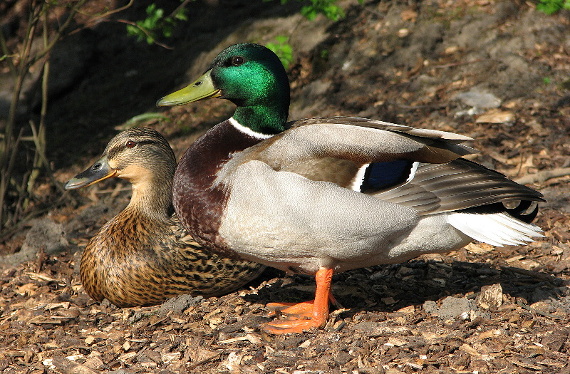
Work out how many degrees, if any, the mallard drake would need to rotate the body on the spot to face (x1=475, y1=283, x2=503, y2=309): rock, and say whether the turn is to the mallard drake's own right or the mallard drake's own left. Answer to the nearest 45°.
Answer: approximately 180°

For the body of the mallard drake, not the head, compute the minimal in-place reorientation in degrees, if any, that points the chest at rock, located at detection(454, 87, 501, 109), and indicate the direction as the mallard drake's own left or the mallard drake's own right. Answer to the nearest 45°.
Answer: approximately 90° to the mallard drake's own right

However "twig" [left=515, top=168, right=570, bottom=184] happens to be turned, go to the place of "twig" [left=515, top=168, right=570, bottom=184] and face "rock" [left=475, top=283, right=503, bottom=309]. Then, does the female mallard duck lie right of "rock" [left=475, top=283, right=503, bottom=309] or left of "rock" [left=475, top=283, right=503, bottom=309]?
right

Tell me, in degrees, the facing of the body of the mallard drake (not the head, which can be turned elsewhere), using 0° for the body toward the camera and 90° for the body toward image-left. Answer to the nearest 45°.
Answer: approximately 90°

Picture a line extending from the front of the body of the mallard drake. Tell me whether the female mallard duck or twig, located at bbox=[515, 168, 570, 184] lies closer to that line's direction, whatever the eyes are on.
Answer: the female mallard duck

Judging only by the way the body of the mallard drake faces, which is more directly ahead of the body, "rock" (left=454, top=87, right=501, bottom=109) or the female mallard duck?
the female mallard duck

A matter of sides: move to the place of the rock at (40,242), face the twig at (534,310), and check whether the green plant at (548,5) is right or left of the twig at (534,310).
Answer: left

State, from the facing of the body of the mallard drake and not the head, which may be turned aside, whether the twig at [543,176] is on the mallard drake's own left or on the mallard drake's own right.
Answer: on the mallard drake's own right

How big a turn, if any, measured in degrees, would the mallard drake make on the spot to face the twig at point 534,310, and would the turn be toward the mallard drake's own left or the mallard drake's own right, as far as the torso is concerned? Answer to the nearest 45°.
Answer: approximately 180°

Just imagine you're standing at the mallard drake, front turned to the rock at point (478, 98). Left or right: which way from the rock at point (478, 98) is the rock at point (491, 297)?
right

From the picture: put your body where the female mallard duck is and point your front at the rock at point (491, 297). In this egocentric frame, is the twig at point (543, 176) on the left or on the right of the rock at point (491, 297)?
left

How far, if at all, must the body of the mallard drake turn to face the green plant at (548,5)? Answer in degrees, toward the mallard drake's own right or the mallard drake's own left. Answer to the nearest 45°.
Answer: approximately 135° to the mallard drake's own right
